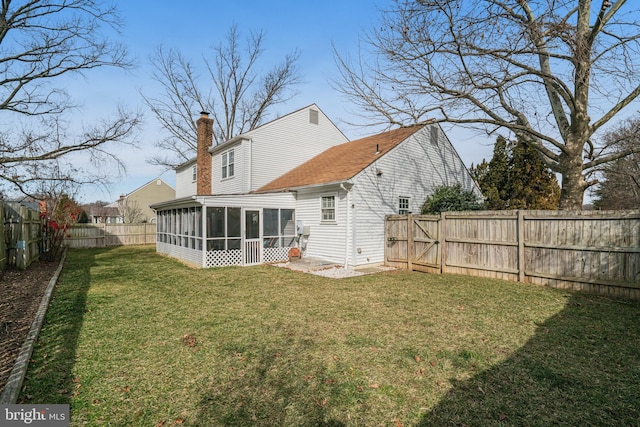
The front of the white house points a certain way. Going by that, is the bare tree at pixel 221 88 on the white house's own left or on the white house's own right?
on the white house's own left

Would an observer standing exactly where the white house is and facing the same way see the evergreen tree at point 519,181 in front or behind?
in front

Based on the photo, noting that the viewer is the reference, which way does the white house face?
facing away from the viewer and to the right of the viewer

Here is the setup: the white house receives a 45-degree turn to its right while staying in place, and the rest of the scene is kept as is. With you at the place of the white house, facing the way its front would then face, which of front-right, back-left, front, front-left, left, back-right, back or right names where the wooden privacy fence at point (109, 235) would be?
back-left

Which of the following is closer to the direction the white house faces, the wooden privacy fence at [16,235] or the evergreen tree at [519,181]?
the evergreen tree

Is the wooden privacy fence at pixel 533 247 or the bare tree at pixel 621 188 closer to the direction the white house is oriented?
the bare tree

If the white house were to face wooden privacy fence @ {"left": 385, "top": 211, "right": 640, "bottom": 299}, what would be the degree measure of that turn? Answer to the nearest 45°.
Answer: approximately 90° to its right

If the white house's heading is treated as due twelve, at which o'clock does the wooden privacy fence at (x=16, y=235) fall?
The wooden privacy fence is roughly at 7 o'clock from the white house.
